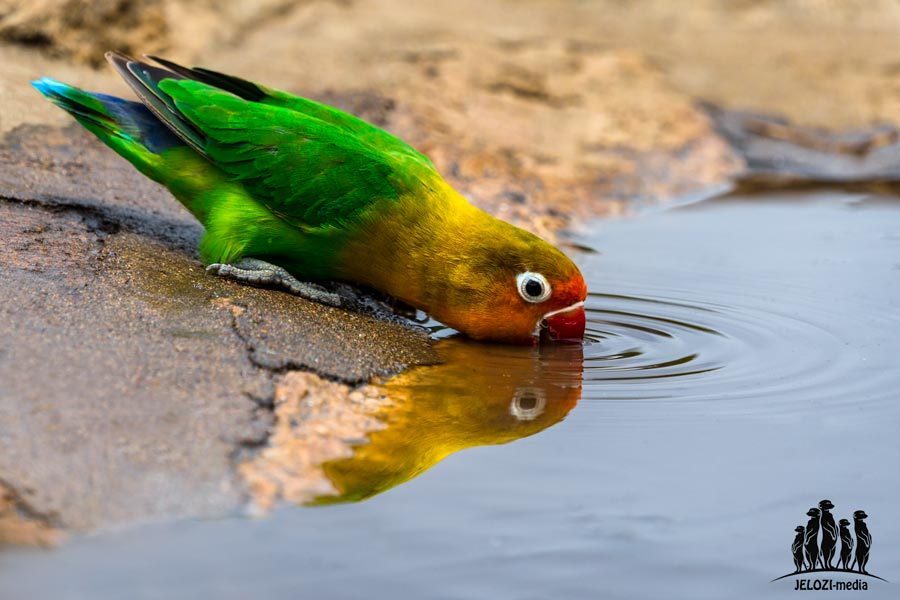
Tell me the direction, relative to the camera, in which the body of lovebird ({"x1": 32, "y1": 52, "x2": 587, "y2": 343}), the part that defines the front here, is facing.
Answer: to the viewer's right
